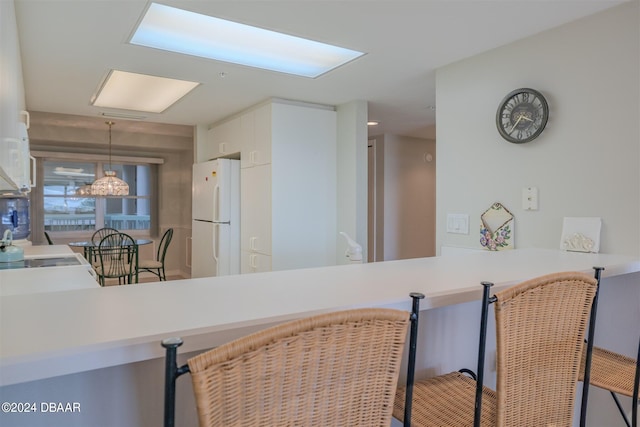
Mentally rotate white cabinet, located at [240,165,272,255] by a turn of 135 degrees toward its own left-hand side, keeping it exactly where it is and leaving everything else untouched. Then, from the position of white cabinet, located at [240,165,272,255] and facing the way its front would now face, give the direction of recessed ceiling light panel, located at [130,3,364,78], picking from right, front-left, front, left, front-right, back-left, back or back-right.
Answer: right

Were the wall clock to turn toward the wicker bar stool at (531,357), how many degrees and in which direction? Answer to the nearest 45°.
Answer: approximately 45° to its left

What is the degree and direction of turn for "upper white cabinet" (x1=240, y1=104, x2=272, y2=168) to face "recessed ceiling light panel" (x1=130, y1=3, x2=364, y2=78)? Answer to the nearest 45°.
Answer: approximately 45° to its left

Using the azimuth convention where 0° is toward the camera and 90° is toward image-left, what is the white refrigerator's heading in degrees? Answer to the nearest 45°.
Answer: approximately 45°

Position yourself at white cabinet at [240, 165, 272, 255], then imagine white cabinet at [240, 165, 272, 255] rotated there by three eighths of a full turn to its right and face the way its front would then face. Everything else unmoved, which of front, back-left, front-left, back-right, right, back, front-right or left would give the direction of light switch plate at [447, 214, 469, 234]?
back-right

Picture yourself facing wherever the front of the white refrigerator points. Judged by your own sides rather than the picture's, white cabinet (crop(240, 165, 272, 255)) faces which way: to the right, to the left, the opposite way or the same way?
the same way

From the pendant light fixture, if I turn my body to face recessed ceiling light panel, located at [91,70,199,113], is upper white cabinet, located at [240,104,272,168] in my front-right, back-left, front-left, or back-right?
front-left

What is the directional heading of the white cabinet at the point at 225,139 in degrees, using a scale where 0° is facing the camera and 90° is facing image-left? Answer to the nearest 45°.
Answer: approximately 45°

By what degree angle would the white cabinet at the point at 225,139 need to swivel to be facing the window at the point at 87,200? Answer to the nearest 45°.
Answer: approximately 90° to its right

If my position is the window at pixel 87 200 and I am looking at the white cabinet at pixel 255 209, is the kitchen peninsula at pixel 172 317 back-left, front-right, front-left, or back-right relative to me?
front-right

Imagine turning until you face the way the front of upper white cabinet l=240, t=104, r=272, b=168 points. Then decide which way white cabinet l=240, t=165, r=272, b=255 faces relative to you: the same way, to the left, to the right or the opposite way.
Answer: the same way

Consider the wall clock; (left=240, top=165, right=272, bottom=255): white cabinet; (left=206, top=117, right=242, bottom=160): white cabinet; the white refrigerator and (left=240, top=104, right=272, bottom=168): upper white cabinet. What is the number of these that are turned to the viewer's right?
0

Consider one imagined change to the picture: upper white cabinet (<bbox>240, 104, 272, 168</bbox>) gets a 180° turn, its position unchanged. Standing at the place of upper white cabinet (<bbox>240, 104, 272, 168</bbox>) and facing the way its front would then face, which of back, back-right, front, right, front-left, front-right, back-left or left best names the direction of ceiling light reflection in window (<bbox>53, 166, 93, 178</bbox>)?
left

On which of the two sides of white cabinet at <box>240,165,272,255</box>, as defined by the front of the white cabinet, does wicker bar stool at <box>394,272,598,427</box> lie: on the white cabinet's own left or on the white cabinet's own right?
on the white cabinet's own left

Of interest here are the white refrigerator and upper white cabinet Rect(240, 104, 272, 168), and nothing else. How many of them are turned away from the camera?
0

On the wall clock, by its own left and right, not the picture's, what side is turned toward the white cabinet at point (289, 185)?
right
